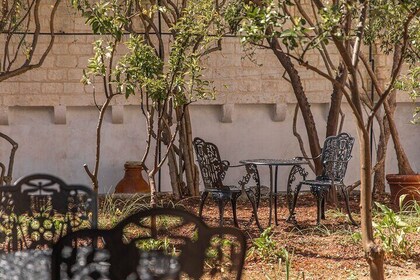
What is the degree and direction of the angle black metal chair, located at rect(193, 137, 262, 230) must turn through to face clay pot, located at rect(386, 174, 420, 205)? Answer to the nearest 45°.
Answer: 0° — it already faces it

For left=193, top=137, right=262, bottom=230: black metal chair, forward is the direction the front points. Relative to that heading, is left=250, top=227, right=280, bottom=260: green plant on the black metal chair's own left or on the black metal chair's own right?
on the black metal chair's own right

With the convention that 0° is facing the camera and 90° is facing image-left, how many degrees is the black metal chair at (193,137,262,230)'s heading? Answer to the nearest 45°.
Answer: approximately 225°

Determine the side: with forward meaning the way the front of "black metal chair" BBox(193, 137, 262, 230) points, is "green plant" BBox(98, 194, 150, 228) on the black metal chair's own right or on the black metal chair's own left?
on the black metal chair's own left

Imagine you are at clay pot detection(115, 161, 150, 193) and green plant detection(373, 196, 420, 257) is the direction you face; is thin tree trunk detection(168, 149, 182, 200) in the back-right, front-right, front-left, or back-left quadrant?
front-left

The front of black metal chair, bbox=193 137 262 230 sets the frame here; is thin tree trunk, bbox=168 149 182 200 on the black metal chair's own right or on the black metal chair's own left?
on the black metal chair's own left

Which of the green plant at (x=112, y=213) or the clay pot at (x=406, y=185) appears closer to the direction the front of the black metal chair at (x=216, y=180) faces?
the clay pot

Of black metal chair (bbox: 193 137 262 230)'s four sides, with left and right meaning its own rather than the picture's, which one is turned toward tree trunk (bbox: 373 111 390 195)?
front

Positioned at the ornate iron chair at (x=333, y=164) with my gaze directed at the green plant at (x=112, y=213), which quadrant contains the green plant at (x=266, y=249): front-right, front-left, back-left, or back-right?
front-left

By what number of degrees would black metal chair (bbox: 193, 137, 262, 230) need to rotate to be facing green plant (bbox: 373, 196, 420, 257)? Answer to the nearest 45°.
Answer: approximately 90° to its right

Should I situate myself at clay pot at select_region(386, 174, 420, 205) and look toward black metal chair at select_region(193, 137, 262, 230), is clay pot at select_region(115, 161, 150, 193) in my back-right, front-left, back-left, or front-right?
front-right

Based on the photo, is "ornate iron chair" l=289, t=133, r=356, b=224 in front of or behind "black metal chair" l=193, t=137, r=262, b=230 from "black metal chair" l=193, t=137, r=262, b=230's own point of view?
in front

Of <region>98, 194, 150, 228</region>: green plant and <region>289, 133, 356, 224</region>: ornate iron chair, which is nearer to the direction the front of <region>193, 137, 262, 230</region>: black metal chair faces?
the ornate iron chair
